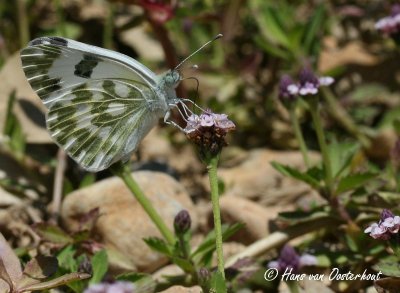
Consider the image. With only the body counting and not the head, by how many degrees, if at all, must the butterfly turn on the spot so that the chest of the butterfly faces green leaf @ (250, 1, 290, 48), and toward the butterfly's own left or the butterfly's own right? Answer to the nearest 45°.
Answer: approximately 45° to the butterfly's own left

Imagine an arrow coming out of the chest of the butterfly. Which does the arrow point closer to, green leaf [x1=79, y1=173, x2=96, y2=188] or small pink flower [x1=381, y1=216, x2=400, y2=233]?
the small pink flower

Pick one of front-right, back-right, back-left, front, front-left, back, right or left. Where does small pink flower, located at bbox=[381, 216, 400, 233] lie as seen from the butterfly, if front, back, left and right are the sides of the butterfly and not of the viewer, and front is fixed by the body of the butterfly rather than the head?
front-right

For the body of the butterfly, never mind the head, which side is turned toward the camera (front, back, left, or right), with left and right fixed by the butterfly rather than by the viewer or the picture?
right

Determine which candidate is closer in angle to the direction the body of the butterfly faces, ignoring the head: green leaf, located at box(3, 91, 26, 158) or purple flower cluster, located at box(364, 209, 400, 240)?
the purple flower cluster

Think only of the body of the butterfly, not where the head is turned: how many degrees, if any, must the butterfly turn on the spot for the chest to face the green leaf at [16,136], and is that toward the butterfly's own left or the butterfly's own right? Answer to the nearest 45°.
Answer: approximately 135° to the butterfly's own left

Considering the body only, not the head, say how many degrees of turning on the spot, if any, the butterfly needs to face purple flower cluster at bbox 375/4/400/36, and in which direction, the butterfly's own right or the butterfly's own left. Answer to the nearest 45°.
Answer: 0° — it already faces it
